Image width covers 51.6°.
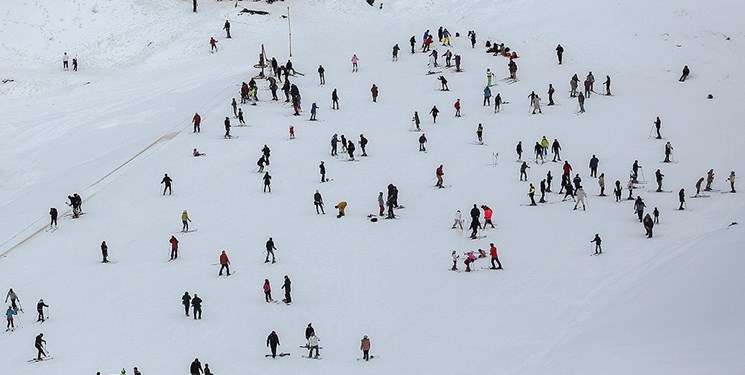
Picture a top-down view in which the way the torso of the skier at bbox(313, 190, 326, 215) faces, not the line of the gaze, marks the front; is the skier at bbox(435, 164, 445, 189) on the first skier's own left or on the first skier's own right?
on the first skier's own left

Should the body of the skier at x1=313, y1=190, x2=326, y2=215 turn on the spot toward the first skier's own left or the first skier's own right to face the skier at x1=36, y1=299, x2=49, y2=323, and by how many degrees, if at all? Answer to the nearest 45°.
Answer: approximately 45° to the first skier's own right

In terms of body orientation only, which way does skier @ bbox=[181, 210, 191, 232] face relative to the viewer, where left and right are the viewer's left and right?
facing the viewer and to the right of the viewer

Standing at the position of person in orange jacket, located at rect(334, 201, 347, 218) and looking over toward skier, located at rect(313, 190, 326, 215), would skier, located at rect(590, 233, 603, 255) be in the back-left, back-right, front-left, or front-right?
back-left

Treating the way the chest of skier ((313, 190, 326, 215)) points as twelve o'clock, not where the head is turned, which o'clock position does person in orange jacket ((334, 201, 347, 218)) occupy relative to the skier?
The person in orange jacket is roughly at 9 o'clock from the skier.

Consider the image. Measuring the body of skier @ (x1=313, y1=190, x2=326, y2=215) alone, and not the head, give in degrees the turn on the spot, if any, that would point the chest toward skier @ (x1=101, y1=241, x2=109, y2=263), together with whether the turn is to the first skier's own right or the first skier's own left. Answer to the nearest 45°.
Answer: approximately 90° to the first skier's own right

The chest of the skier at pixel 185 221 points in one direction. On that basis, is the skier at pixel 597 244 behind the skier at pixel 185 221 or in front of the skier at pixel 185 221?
in front

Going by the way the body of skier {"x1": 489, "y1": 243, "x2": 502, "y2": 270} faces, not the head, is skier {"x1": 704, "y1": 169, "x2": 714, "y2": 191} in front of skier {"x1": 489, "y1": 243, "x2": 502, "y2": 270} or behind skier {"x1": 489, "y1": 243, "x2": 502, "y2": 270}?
behind
